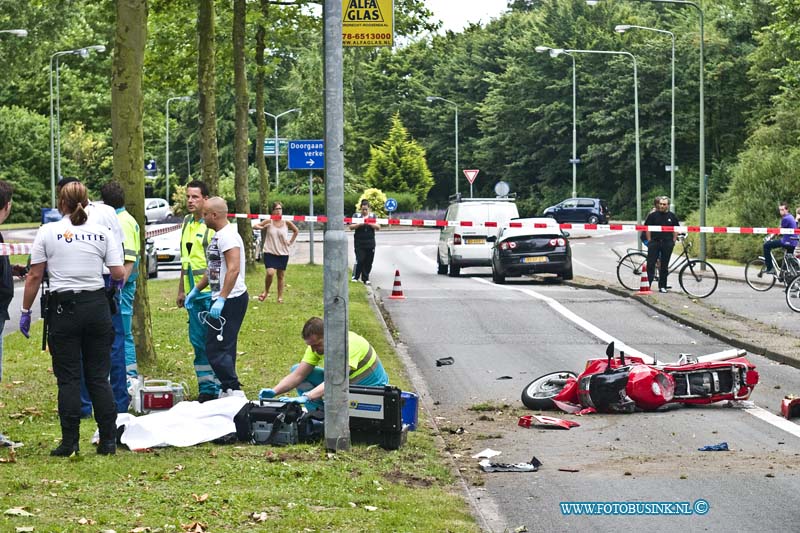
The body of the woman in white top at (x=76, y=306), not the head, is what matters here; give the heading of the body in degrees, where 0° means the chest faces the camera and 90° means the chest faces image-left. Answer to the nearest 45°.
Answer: approximately 180°

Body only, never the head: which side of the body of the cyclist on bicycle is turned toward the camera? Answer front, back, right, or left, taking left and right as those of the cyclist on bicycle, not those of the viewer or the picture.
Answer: left

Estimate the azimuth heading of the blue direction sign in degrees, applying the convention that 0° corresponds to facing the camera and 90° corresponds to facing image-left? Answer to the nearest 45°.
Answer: approximately 0°

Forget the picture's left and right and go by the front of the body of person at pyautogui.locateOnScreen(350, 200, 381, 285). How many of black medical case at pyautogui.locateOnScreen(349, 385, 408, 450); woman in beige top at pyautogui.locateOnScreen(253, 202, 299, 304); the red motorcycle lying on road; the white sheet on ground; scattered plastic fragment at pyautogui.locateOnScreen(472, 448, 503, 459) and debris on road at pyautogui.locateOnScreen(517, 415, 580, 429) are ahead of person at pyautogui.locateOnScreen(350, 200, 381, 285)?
6

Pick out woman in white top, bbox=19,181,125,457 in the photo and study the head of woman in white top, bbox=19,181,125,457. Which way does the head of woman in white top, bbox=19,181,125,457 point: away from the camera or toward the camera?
away from the camera

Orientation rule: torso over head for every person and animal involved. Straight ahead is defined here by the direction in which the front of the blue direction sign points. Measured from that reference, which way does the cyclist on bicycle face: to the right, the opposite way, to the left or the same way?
to the right

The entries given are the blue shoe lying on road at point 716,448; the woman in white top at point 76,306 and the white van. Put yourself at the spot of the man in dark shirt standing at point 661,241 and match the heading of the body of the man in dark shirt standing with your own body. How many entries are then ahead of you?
2

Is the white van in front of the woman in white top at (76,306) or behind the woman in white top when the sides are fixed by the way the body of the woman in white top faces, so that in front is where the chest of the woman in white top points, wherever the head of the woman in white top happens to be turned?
in front

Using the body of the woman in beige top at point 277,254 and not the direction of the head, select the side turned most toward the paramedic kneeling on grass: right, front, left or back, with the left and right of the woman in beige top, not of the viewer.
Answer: front
